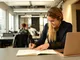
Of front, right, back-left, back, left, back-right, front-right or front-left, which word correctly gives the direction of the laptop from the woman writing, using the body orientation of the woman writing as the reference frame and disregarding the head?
front-left

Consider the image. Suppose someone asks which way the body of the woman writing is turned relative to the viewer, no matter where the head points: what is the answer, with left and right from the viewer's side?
facing the viewer and to the left of the viewer

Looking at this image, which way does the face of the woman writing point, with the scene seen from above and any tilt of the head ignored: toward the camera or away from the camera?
toward the camera

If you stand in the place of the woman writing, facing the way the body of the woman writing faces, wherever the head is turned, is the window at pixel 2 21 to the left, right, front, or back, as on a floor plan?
right

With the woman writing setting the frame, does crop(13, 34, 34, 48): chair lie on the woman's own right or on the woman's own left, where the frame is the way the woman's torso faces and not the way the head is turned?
on the woman's own right
